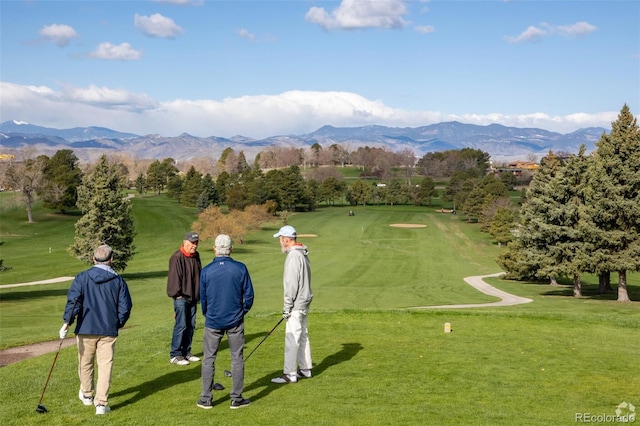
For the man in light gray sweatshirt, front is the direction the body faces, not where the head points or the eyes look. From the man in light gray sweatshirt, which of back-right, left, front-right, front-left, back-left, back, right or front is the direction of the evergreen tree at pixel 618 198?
back-right

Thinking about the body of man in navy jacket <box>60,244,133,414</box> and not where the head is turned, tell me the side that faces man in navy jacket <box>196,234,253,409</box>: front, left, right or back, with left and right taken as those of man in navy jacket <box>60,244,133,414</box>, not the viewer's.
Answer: right

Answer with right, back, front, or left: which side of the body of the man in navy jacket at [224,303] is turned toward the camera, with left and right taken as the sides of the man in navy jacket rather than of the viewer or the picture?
back

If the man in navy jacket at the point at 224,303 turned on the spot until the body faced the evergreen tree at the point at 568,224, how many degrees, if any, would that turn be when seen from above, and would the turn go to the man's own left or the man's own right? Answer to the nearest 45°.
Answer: approximately 45° to the man's own right

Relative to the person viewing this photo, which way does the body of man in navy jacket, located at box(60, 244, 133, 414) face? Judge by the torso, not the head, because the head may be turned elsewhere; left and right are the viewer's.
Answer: facing away from the viewer

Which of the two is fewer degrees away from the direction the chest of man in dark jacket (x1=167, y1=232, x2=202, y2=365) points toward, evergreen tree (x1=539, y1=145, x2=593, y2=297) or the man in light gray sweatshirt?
the man in light gray sweatshirt

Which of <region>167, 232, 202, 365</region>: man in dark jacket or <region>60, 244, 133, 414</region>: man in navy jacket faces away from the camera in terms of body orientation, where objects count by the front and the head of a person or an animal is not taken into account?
the man in navy jacket

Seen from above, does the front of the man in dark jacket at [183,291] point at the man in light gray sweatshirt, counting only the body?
yes

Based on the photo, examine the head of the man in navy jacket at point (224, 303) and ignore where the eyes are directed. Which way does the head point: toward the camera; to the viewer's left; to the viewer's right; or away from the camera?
away from the camera

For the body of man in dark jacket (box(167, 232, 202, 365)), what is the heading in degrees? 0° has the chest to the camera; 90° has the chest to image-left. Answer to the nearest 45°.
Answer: approximately 315°

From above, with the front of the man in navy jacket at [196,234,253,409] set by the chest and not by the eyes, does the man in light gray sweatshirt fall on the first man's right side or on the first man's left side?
on the first man's right side

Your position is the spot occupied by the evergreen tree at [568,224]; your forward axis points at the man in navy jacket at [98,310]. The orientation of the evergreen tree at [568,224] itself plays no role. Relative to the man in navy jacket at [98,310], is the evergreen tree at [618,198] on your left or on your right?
left

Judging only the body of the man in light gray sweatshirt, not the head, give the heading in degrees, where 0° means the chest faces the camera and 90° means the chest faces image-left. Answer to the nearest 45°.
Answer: approximately 90°
